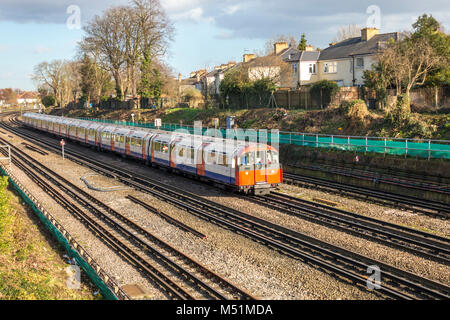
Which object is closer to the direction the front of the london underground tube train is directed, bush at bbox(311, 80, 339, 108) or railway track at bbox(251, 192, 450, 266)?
the railway track

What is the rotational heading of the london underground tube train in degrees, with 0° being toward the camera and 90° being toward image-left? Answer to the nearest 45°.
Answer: approximately 315°

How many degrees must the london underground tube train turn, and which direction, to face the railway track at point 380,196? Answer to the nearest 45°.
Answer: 0° — it already faces it

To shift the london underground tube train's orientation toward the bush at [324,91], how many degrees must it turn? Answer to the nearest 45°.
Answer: approximately 90° to its left

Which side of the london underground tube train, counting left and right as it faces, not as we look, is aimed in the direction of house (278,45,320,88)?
left

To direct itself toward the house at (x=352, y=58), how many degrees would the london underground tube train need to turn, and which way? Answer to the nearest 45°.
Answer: approximately 90° to its left

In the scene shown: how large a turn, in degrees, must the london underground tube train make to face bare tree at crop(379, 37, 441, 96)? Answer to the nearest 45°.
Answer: approximately 90° to its left

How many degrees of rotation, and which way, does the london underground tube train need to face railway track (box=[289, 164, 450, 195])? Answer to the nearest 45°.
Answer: approximately 45° to its left
